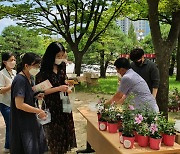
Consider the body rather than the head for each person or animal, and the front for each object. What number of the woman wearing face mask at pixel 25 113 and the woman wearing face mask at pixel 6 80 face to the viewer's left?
0

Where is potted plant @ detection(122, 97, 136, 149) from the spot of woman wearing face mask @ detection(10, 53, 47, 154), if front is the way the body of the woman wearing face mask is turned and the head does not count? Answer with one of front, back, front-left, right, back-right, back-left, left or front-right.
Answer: front-right

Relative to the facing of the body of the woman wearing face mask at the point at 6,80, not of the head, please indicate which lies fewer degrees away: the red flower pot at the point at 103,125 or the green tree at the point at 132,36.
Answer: the red flower pot

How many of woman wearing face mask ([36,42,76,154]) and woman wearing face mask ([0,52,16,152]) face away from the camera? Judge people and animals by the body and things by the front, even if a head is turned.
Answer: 0

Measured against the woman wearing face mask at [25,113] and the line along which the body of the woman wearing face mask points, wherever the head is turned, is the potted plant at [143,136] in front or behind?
in front

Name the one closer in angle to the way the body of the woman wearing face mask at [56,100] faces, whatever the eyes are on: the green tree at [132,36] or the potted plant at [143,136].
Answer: the potted plant

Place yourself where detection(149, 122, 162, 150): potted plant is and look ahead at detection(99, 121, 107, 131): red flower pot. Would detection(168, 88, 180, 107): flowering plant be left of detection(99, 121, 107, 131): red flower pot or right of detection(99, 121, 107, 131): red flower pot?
right

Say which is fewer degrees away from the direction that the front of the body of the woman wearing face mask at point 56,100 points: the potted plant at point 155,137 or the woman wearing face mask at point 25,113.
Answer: the potted plant

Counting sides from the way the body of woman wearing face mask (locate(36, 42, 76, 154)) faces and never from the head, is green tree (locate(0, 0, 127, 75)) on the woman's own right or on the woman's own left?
on the woman's own left

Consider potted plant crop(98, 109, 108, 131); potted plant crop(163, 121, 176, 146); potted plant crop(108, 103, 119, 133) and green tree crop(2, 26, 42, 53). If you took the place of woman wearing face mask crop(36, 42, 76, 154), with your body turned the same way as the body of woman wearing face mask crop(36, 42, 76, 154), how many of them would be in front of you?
3

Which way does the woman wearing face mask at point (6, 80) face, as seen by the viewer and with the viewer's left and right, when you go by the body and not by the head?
facing the viewer and to the right of the viewer

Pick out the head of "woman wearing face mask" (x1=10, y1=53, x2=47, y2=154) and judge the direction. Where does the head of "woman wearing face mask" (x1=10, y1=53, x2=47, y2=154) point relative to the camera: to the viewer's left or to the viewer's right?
to the viewer's right

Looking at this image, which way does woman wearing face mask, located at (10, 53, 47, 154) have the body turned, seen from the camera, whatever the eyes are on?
to the viewer's right

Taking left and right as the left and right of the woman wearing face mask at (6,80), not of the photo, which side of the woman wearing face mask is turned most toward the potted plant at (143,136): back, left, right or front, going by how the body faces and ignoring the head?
front
